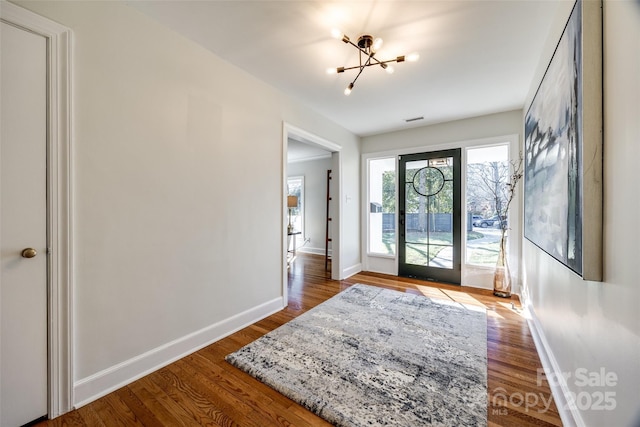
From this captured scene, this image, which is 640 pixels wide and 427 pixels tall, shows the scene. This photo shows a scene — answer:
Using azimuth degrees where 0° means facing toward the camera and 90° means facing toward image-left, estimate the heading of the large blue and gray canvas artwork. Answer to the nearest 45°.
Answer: approximately 90°

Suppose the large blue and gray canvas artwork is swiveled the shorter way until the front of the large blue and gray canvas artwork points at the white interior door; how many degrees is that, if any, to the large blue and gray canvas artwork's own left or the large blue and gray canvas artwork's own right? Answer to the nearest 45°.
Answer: approximately 45° to the large blue and gray canvas artwork's own left

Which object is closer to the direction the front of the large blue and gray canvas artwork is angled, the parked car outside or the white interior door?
the white interior door

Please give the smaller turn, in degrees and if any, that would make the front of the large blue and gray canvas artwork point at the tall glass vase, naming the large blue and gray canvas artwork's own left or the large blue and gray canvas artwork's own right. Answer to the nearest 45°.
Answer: approximately 90° to the large blue and gray canvas artwork's own right

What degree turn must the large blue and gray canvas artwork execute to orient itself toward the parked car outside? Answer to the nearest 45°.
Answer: approximately 90° to its right

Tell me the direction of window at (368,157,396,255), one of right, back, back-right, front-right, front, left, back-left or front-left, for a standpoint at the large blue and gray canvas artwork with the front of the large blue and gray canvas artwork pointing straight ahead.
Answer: front-right

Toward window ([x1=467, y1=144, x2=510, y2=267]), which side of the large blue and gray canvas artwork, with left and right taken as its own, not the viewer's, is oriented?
right

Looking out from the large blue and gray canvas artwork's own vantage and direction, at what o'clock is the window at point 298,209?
The window is roughly at 1 o'clock from the large blue and gray canvas artwork.

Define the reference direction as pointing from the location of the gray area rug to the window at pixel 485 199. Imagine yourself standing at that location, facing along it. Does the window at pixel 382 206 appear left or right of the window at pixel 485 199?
left
